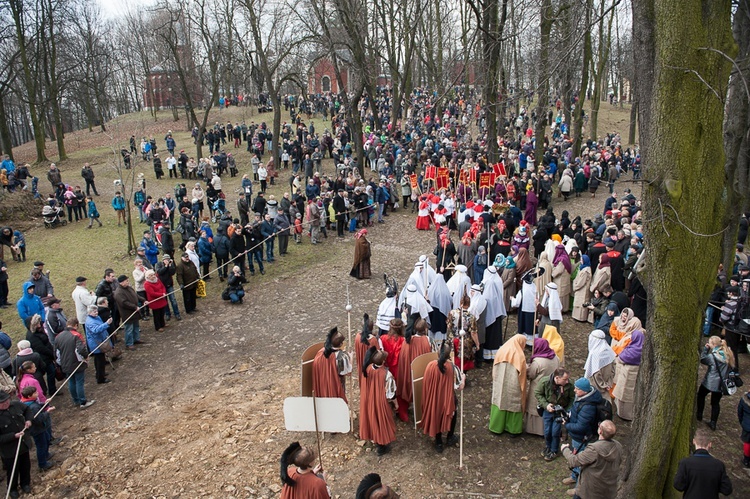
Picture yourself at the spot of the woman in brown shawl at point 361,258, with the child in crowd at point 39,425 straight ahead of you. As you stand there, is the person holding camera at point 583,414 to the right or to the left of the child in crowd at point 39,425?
left

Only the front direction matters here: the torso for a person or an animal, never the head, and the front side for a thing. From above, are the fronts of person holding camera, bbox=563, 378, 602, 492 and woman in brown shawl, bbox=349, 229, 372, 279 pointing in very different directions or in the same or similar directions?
very different directions

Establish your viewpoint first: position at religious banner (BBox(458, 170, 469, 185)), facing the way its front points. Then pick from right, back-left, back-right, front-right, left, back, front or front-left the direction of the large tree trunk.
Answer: front

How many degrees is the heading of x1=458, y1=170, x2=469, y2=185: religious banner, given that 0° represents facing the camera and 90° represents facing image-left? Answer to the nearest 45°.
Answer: approximately 0°

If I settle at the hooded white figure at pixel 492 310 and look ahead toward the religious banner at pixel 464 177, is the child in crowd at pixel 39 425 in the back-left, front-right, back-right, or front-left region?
back-left

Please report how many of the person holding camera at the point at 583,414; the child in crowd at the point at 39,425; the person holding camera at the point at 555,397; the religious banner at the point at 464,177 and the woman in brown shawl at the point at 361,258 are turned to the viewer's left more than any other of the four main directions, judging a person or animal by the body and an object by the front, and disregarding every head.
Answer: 1

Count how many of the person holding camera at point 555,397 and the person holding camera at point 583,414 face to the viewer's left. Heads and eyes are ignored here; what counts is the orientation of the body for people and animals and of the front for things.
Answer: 1

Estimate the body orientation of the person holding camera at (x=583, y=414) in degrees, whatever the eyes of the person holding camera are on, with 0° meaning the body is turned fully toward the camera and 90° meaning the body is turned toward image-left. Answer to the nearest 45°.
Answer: approximately 90°

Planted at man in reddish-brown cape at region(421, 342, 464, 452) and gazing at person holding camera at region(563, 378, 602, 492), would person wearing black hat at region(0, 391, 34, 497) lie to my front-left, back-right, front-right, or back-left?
back-right

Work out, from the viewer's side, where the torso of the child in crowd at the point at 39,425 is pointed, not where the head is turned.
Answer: to the viewer's right

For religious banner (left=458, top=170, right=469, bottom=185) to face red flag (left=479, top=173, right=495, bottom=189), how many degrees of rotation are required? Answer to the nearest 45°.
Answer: approximately 45° to its left

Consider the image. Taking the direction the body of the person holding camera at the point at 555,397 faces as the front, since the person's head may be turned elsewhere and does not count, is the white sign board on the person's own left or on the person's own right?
on the person's own right
